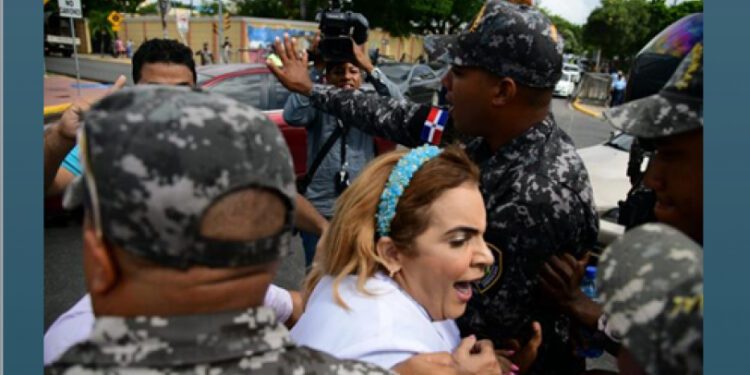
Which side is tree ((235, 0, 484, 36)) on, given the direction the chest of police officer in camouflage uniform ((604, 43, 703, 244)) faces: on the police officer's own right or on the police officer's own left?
on the police officer's own right

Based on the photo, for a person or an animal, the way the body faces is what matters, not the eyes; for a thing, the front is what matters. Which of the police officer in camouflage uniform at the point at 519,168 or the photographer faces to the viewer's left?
the police officer in camouflage uniform

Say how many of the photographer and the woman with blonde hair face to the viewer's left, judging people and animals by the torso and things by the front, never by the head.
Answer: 0

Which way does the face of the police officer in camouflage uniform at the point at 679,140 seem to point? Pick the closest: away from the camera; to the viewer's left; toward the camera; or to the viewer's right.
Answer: to the viewer's left

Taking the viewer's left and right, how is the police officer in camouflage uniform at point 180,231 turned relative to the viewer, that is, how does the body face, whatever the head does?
facing away from the viewer and to the left of the viewer

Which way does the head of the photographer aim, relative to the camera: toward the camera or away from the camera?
toward the camera

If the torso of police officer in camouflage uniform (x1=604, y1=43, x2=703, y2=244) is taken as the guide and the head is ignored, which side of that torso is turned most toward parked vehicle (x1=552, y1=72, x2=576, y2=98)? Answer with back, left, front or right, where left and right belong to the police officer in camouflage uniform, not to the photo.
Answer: right

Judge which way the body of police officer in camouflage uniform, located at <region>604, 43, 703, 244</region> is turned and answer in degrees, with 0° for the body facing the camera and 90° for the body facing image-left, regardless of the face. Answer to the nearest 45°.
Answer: approximately 90°

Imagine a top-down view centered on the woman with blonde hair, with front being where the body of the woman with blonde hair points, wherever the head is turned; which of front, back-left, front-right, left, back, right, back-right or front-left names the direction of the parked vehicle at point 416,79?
left

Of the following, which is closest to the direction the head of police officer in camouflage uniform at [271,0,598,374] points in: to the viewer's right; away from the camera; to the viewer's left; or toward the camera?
to the viewer's left

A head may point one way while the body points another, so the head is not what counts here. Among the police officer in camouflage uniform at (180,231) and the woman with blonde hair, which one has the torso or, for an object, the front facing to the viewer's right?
the woman with blonde hair

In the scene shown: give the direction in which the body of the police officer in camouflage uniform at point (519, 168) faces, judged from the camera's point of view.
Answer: to the viewer's left

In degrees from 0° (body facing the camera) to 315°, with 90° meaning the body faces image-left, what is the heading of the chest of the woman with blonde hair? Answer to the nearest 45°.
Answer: approximately 270°

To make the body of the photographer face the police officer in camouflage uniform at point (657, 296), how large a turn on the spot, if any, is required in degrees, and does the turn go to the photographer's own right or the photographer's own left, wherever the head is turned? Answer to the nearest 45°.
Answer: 0° — they already face them

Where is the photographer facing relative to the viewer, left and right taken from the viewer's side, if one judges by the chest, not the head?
facing the viewer
